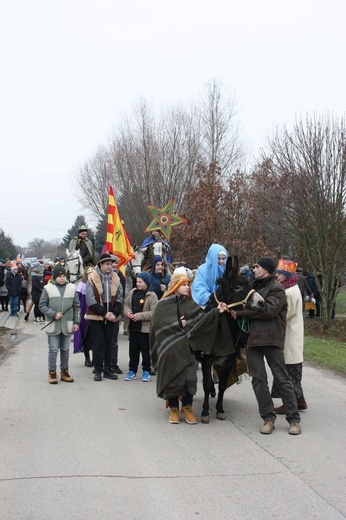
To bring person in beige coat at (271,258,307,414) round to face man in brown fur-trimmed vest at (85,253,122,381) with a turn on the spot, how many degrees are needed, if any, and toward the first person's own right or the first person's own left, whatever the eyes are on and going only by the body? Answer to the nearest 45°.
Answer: approximately 45° to the first person's own right

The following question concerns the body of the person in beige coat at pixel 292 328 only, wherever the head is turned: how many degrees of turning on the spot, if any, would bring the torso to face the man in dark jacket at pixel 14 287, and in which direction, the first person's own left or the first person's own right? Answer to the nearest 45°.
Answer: approximately 45° to the first person's own right

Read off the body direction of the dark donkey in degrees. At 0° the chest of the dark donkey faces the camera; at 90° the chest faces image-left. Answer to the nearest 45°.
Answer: approximately 315°

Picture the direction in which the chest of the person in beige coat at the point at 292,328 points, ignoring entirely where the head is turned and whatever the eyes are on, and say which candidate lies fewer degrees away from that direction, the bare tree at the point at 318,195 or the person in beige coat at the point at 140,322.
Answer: the person in beige coat

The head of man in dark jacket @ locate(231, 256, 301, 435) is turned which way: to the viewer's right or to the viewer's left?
to the viewer's left

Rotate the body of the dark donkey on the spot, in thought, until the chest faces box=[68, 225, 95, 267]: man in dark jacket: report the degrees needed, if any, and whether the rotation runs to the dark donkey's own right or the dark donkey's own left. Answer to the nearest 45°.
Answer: approximately 180°

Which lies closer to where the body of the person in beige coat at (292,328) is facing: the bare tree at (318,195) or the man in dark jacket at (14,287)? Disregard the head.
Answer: the man in dark jacket
